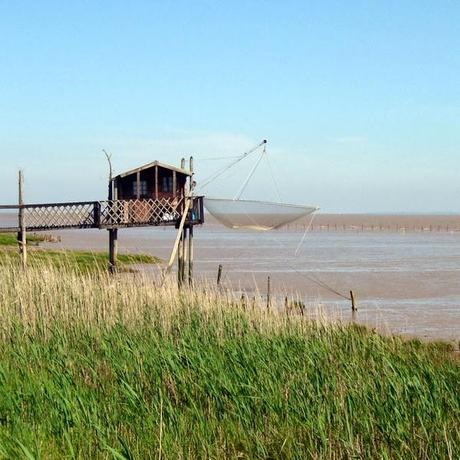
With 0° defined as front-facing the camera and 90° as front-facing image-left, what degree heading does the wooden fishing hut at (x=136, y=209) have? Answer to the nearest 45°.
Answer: approximately 0°
